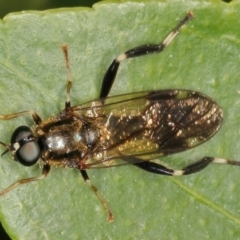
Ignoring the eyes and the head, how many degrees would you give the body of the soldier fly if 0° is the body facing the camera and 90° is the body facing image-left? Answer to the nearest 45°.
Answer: approximately 90°
